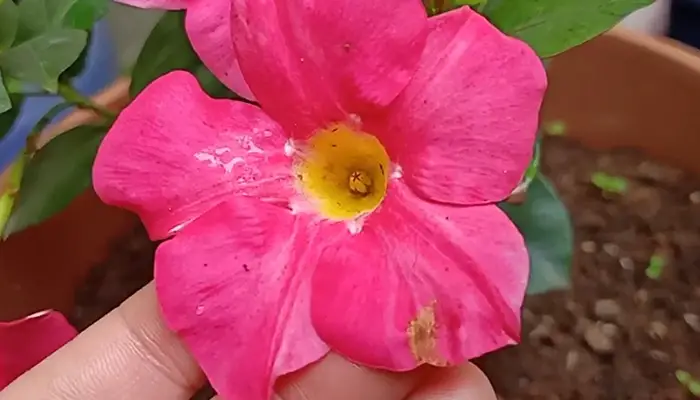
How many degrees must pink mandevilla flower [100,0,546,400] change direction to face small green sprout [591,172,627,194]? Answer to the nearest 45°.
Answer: approximately 135° to its left

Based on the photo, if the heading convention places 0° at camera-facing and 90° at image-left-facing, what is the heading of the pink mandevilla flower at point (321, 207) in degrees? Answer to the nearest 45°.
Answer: approximately 0°
